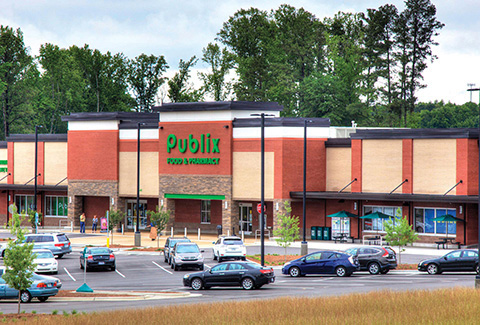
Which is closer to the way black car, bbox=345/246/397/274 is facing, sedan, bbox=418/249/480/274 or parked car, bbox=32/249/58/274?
the parked car

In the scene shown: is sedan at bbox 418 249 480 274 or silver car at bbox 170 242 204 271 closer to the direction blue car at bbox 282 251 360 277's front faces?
the silver car

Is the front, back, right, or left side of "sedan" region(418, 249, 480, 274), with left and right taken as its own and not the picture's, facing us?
left

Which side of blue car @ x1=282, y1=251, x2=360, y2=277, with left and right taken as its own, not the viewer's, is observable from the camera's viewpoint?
left

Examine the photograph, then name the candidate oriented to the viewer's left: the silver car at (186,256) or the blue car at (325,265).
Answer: the blue car

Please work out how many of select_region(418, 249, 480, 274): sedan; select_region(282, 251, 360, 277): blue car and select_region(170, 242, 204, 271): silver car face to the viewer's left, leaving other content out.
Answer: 2
